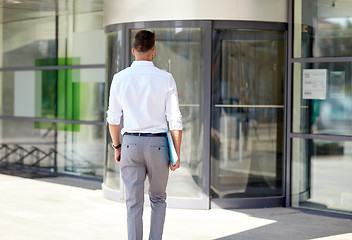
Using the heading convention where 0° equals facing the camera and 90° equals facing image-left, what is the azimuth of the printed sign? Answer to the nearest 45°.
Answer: approximately 0°
